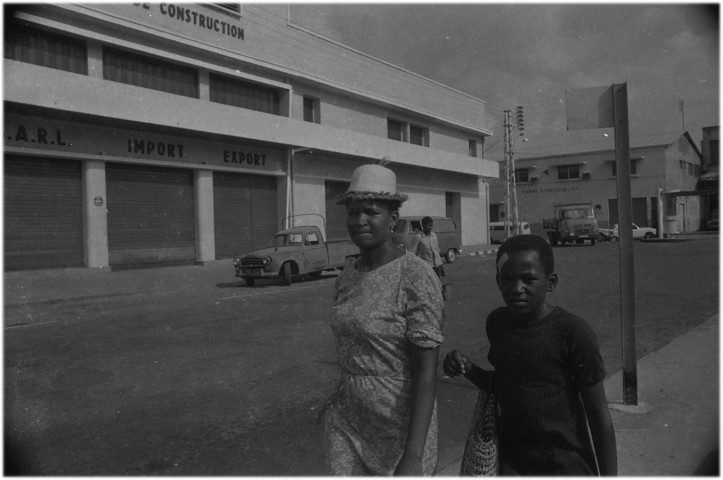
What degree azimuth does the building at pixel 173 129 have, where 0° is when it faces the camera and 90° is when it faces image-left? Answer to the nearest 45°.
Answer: approximately 315°

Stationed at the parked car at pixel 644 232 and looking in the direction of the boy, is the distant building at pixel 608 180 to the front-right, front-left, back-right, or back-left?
back-right

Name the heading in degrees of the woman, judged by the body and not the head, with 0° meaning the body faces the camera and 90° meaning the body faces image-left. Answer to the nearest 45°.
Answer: approximately 45°

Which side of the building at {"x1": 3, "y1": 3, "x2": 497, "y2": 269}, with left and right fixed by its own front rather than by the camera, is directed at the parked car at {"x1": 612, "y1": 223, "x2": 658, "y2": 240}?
left

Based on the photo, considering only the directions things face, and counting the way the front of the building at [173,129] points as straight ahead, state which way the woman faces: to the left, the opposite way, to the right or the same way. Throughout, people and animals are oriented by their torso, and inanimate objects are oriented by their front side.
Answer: to the right

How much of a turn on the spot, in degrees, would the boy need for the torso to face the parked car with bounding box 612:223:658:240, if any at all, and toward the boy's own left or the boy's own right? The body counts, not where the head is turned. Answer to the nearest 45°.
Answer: approximately 135° to the boy's own right

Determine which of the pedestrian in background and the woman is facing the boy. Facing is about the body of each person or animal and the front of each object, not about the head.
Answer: the pedestrian in background

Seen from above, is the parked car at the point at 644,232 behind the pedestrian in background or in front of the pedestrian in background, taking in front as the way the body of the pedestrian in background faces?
behind

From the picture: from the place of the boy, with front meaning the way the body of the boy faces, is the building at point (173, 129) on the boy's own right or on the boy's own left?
on the boy's own right

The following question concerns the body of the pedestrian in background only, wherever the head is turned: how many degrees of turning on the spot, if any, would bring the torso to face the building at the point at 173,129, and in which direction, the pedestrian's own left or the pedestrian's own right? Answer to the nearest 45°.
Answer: approximately 135° to the pedestrian's own right
